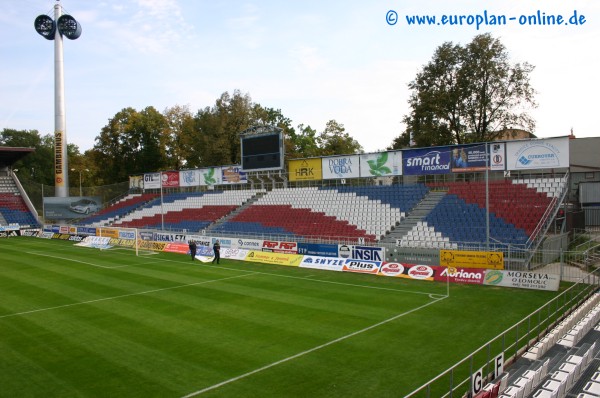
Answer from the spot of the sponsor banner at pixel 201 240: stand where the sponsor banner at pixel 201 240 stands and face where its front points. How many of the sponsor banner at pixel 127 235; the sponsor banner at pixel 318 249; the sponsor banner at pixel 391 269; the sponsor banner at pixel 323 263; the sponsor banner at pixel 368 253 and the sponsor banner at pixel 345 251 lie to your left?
5

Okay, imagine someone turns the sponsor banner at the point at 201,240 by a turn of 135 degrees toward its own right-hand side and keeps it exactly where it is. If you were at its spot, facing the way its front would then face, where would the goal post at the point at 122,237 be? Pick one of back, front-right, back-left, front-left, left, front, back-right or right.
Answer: front-left

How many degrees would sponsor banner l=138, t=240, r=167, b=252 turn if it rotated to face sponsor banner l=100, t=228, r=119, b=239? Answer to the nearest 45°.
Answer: approximately 90° to its right

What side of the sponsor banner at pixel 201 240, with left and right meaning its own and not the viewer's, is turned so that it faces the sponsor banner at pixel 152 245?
right

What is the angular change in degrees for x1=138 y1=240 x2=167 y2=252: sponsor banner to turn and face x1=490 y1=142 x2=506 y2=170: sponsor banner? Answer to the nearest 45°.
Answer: approximately 90° to its left

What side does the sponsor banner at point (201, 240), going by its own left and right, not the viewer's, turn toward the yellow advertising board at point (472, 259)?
left

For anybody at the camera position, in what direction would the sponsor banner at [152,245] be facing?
facing the viewer and to the left of the viewer

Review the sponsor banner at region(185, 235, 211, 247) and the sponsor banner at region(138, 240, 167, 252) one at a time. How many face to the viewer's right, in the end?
0

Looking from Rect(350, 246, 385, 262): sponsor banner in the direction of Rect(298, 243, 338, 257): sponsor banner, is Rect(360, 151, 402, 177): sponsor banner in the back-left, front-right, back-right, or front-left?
front-right

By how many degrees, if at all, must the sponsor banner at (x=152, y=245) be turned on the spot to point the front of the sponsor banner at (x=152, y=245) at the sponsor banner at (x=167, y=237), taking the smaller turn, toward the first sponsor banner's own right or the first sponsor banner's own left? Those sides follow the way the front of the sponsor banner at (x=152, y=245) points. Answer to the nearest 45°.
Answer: approximately 180°

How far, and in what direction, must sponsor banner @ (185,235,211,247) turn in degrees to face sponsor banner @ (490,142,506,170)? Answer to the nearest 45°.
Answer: approximately 90° to its left

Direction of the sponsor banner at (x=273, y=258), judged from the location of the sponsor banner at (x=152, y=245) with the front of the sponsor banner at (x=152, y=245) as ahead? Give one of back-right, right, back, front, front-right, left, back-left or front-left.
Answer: left

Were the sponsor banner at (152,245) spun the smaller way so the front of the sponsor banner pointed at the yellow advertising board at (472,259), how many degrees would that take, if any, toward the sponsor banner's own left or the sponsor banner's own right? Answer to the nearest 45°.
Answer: approximately 90° to the sponsor banner's own left

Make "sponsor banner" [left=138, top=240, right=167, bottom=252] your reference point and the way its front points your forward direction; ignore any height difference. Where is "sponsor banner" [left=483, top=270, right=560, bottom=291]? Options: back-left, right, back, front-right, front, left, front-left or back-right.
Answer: left

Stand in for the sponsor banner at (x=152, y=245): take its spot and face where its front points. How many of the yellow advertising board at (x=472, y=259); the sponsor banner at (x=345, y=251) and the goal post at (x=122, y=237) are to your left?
2

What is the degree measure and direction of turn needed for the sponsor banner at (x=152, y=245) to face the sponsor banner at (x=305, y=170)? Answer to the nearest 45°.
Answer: approximately 135° to its left

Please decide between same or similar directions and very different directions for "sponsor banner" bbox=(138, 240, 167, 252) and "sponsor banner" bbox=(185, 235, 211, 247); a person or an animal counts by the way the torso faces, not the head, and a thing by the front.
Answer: same or similar directions

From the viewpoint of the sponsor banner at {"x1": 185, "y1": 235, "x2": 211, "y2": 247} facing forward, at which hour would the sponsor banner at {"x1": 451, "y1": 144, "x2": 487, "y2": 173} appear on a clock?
the sponsor banner at {"x1": 451, "y1": 144, "x2": 487, "y2": 173} is roughly at 8 o'clock from the sponsor banner at {"x1": 185, "y1": 235, "x2": 211, "y2": 247}.
